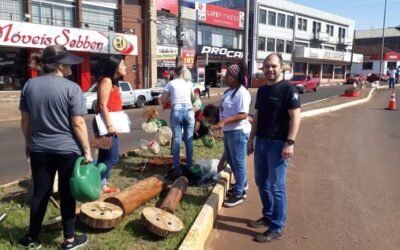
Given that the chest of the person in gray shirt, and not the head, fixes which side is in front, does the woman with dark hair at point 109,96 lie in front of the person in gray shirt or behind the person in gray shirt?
in front

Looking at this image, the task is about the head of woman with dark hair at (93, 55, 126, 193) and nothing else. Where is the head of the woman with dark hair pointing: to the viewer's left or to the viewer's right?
to the viewer's right

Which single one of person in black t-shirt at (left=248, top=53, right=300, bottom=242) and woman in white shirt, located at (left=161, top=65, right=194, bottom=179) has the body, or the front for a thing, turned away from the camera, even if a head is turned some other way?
the woman in white shirt

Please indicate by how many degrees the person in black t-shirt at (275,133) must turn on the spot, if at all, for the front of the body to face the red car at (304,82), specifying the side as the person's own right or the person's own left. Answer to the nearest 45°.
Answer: approximately 135° to the person's own right

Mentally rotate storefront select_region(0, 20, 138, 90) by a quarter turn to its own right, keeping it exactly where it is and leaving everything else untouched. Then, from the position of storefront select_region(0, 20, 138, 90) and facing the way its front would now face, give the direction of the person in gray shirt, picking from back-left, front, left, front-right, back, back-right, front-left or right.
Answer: front-left

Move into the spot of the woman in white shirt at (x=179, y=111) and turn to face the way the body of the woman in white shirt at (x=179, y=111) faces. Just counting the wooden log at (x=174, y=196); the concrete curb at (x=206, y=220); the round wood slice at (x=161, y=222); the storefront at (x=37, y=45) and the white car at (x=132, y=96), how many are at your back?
3

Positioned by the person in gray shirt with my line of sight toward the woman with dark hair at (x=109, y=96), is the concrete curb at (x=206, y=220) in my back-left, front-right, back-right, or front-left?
front-right

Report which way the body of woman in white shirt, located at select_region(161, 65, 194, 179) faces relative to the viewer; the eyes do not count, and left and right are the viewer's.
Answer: facing away from the viewer

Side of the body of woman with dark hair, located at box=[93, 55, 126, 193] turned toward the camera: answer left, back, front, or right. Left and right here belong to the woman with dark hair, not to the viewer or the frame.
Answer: right

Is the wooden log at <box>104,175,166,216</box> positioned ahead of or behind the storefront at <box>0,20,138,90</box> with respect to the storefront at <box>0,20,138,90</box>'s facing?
ahead

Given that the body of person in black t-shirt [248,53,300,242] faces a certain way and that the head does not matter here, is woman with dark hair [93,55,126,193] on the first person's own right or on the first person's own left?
on the first person's own right

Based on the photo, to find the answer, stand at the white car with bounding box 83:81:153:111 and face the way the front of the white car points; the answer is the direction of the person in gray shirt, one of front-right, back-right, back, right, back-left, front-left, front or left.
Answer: front-left

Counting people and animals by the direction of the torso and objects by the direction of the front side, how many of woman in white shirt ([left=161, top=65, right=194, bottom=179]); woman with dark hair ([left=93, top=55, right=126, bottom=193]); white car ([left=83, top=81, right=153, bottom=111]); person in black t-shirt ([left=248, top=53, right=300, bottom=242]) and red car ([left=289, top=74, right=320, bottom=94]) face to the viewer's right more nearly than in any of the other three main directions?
1

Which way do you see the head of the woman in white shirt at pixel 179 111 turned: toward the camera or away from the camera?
away from the camera

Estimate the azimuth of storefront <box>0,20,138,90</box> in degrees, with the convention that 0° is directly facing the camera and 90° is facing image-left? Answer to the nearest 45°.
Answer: approximately 315°
